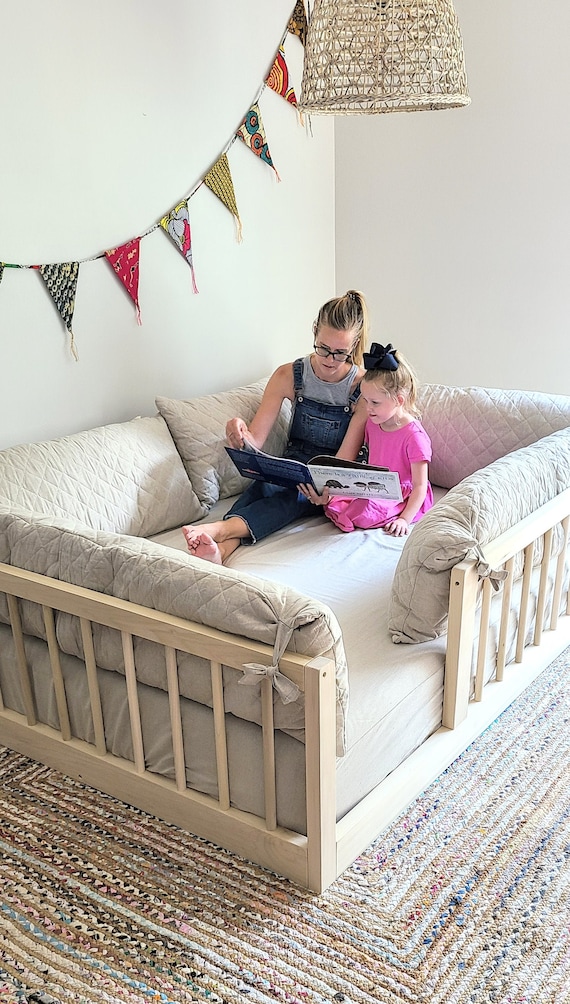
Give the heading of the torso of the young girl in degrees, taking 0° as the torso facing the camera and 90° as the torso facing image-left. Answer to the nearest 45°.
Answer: approximately 45°
